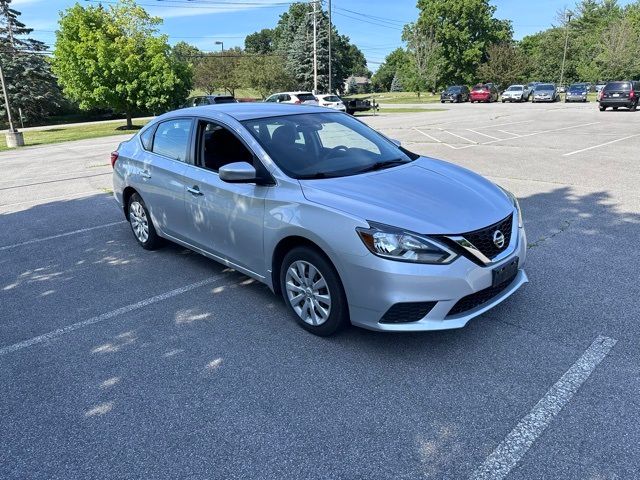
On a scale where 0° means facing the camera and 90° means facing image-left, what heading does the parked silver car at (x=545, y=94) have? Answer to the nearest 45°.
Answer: approximately 0°

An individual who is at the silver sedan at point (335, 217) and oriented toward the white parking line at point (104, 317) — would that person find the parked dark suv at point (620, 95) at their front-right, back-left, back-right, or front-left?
back-right

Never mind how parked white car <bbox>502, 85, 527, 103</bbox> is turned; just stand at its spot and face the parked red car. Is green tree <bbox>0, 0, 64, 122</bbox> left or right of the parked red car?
left

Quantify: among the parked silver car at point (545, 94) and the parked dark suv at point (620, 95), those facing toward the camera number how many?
1

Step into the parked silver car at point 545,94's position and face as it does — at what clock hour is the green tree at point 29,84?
The green tree is roughly at 2 o'clock from the parked silver car.

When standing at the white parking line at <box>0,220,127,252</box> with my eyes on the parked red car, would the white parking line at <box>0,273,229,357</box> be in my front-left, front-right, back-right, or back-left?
back-right

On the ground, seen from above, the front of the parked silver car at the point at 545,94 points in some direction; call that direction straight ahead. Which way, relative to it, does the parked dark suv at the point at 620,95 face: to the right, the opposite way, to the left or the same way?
the opposite way

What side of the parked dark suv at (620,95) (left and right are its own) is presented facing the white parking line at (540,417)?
back

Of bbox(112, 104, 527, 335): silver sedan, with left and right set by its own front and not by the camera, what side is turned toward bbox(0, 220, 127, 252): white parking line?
back

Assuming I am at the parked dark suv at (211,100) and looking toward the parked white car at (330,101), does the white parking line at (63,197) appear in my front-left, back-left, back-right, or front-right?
back-right

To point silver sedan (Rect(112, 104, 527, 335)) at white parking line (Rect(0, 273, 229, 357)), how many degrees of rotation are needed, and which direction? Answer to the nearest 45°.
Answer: approximately 135° to its right

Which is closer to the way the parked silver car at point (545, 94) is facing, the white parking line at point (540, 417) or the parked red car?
the white parking line

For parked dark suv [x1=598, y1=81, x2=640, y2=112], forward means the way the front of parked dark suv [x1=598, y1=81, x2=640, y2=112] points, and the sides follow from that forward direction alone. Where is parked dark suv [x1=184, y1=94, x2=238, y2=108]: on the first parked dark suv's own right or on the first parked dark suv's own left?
on the first parked dark suv's own left

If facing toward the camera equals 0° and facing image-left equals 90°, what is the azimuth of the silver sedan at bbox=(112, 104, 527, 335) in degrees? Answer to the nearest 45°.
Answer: approximately 315°

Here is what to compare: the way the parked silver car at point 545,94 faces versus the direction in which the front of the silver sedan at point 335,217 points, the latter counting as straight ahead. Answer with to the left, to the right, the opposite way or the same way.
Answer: to the right

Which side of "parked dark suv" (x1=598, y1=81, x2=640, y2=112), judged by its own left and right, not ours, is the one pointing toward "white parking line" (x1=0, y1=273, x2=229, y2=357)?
back

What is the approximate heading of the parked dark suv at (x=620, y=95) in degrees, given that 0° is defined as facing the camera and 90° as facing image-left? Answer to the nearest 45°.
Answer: approximately 180°

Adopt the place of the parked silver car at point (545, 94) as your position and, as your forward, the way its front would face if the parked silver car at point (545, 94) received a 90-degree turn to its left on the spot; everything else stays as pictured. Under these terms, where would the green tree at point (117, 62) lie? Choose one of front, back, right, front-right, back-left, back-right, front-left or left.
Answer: back-right
